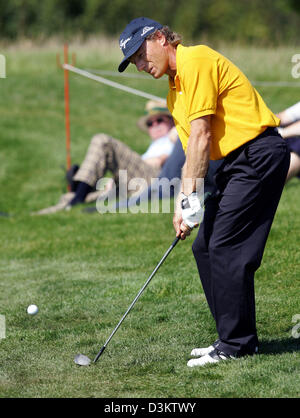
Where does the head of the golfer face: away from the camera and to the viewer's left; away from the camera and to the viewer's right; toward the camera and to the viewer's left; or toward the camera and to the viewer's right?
toward the camera and to the viewer's left

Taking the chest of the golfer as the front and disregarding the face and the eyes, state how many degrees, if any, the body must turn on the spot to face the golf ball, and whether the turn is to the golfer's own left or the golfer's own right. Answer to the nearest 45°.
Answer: approximately 45° to the golfer's own right

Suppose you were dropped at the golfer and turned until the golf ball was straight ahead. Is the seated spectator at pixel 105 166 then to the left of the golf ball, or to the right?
right

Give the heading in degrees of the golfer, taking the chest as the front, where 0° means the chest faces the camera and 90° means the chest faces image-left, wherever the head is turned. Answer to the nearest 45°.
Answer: approximately 90°

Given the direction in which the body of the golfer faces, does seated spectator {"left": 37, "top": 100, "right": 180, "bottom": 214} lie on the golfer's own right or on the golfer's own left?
on the golfer's own right

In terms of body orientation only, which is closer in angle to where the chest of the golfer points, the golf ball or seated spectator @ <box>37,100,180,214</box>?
the golf ball
